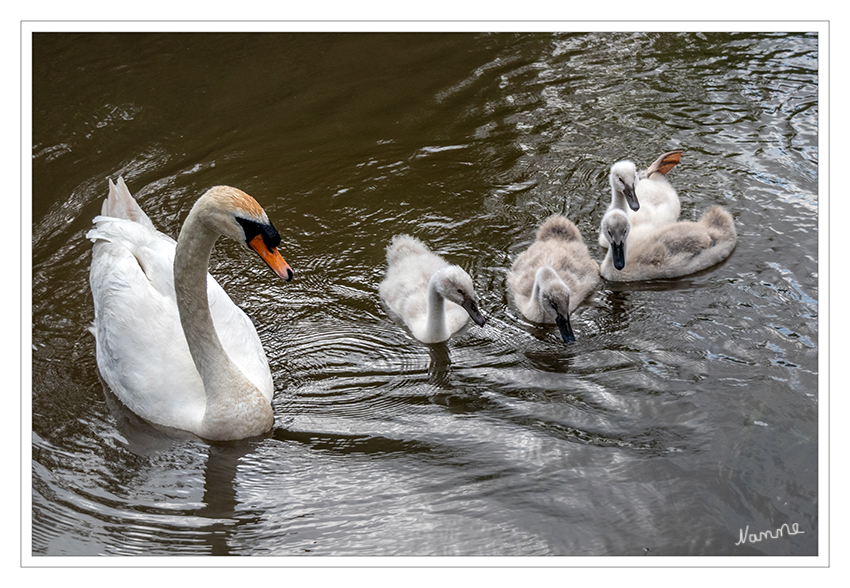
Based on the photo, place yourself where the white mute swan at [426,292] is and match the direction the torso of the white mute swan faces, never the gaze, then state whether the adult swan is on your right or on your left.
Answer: on your right

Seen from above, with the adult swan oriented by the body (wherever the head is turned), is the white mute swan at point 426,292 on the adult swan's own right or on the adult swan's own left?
on the adult swan's own left

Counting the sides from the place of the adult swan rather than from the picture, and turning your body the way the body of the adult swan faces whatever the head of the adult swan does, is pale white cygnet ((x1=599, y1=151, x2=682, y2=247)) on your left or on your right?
on your left

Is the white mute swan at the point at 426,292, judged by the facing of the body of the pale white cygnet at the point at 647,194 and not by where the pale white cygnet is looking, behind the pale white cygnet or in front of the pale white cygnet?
in front

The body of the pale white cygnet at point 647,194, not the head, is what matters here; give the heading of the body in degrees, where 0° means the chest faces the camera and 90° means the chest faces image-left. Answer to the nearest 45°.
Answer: approximately 45°

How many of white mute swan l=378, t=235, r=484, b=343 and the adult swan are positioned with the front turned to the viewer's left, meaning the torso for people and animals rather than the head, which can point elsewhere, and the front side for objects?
0

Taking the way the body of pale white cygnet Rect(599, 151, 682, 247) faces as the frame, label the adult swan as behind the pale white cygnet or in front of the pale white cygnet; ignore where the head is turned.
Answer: in front

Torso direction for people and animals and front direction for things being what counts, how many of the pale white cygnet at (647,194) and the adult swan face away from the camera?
0

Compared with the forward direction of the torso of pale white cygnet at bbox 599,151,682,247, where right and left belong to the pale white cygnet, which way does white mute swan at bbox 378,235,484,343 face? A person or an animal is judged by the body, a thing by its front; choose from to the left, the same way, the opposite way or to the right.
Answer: to the left

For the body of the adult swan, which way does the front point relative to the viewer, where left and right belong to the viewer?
facing the viewer and to the right of the viewer
